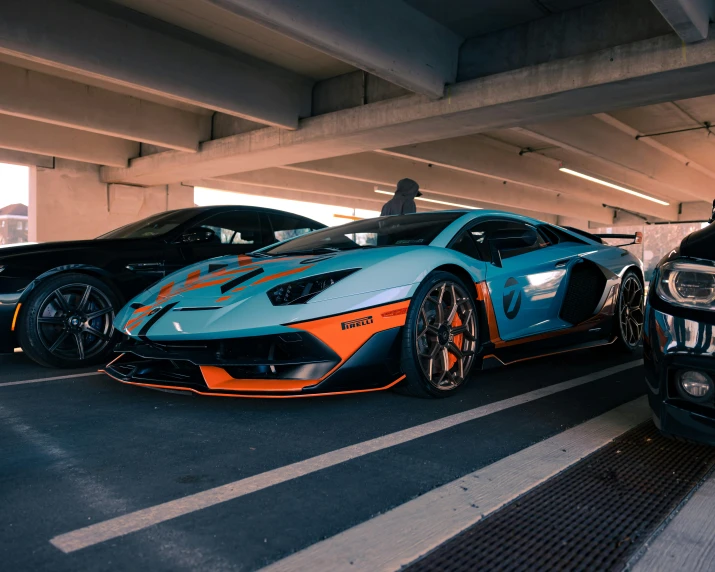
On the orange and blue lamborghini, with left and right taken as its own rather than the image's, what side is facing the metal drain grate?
left

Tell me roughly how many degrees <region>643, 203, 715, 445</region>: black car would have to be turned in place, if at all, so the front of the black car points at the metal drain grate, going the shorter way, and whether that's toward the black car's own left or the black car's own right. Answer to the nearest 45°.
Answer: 0° — it already faces it

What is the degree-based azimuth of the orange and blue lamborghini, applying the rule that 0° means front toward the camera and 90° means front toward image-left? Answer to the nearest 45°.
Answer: approximately 45°

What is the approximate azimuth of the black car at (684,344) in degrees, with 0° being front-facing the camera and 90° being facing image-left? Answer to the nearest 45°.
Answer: approximately 0°

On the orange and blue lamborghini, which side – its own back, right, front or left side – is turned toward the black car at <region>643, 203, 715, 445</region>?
left

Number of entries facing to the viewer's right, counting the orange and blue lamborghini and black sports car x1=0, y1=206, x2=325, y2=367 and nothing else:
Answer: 0

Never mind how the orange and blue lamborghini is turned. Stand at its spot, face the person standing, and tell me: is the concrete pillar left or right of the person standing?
left
